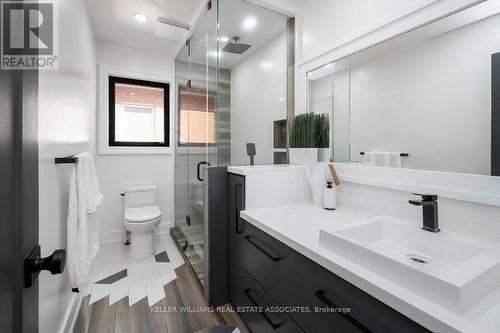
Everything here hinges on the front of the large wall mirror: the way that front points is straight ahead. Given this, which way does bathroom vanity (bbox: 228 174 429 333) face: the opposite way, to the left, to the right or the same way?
the same way

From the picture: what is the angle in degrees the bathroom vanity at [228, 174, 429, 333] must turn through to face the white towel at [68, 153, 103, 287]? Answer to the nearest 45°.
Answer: approximately 45° to its right

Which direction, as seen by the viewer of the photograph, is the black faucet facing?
facing the viewer and to the left of the viewer

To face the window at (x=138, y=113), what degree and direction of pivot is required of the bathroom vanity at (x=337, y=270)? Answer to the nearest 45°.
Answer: approximately 90° to its right

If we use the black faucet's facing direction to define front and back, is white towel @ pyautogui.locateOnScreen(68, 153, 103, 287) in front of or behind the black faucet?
in front

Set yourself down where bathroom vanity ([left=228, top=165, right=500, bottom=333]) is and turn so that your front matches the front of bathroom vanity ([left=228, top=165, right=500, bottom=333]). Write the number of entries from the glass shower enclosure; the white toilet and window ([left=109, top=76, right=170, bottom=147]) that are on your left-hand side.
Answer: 0

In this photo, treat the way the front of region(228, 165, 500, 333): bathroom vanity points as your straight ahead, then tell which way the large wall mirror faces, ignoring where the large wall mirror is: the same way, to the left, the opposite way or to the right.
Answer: the same way

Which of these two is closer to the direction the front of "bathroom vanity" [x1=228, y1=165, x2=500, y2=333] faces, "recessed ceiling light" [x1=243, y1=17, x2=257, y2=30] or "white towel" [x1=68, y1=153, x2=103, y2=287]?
the white towel

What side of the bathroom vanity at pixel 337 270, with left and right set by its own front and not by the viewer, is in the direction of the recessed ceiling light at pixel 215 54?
right

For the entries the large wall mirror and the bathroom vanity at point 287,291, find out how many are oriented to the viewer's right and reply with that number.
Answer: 0
